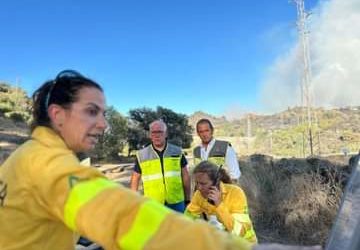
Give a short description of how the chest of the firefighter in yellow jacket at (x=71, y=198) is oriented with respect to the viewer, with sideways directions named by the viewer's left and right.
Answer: facing to the right of the viewer

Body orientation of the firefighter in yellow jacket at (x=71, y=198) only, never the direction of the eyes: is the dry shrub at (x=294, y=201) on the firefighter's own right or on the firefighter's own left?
on the firefighter's own left

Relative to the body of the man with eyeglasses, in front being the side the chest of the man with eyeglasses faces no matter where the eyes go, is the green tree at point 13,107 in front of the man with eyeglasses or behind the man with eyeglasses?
behind

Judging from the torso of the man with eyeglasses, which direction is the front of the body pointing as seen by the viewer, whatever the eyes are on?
toward the camera

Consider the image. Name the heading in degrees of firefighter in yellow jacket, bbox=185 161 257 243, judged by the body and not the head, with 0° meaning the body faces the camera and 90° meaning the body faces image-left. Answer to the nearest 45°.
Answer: approximately 45°

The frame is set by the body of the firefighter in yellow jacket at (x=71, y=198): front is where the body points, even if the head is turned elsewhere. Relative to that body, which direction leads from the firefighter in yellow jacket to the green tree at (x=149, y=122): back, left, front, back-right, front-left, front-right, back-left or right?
left

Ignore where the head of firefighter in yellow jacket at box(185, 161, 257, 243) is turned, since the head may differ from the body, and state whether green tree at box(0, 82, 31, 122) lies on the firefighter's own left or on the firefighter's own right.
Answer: on the firefighter's own right

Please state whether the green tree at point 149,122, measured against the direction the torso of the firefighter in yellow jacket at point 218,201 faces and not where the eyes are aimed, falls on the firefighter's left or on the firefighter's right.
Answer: on the firefighter's right

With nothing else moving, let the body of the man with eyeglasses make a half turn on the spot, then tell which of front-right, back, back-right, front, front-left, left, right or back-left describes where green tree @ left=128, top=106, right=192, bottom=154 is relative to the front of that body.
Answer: front

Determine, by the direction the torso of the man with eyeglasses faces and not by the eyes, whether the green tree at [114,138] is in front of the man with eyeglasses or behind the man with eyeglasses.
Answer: behind

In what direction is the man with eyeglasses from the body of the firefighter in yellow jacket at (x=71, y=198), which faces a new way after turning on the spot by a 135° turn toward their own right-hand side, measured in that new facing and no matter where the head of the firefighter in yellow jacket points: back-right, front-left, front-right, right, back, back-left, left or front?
back-right

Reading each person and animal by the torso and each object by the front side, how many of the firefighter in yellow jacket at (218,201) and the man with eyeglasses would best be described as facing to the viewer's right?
0

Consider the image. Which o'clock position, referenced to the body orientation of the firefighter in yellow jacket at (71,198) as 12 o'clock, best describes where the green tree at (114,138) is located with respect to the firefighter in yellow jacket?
The green tree is roughly at 9 o'clock from the firefighter in yellow jacket.
